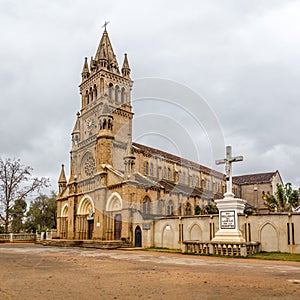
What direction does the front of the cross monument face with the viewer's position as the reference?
facing the viewer and to the left of the viewer
